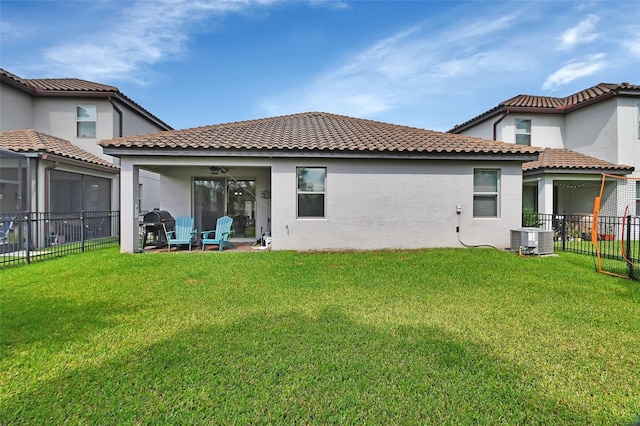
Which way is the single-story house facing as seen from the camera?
away from the camera

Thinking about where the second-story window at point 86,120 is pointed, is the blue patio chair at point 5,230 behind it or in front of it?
in front

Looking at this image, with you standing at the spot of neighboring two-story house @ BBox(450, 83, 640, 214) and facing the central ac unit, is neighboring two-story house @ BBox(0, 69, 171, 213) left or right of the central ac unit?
right

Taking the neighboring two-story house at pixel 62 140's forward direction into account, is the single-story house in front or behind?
behind

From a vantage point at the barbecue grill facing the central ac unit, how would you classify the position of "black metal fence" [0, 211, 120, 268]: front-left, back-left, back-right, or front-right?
back-right

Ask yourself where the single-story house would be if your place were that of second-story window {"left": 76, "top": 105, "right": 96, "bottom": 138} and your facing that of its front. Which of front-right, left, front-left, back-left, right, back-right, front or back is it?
front-left

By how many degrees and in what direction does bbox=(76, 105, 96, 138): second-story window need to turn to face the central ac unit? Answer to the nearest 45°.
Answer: approximately 45° to its left

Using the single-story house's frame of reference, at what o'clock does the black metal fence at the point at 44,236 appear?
The black metal fence is roughly at 9 o'clock from the single-story house.

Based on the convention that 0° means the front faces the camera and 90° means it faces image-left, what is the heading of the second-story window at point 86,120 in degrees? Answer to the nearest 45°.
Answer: approximately 0°

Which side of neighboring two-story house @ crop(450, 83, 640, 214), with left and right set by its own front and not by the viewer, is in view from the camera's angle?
back

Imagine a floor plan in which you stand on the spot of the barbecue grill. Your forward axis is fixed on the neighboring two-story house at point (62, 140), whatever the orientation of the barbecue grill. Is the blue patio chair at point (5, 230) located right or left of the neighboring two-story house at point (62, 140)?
left
